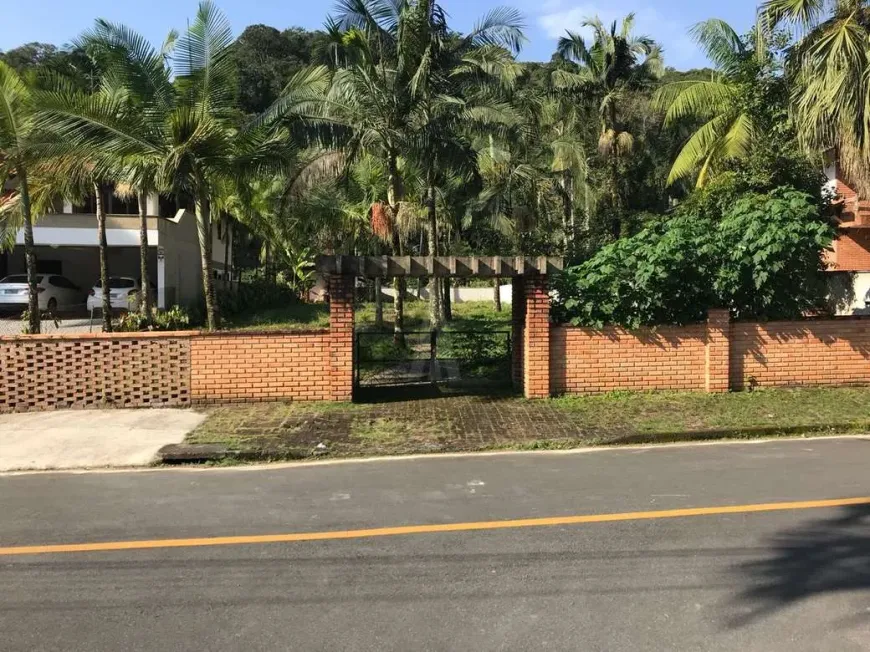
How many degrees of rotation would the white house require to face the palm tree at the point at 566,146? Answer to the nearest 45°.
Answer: approximately 90° to its left

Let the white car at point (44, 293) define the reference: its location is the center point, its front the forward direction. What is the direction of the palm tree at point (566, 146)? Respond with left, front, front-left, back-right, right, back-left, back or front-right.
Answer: front-right

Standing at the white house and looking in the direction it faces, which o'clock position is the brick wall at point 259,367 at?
The brick wall is roughly at 12 o'clock from the white house.

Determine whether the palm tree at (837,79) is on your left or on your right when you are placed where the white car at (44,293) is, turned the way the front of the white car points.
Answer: on your right

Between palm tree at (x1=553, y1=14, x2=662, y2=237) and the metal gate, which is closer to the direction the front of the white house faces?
the metal gate

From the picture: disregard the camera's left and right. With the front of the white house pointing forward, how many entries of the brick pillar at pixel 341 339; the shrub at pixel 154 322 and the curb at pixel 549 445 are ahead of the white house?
3

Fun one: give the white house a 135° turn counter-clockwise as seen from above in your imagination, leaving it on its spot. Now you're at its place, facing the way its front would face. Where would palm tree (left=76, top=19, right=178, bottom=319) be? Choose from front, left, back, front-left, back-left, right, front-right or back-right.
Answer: back-right

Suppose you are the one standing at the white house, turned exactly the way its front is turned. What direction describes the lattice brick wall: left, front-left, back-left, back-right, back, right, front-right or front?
front

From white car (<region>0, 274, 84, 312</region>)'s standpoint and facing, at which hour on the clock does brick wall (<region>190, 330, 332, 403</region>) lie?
The brick wall is roughly at 4 o'clock from the white car.

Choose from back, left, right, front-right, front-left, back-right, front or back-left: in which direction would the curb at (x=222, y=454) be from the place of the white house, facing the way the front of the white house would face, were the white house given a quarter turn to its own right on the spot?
left

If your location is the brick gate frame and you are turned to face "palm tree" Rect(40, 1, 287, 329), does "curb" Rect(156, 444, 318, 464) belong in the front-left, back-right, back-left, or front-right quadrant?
back-left

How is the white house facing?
toward the camera
